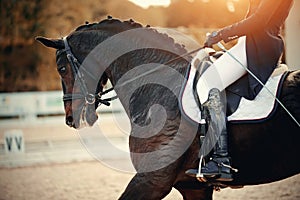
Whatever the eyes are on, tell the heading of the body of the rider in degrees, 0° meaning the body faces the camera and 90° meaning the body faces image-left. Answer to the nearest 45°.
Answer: approximately 90°

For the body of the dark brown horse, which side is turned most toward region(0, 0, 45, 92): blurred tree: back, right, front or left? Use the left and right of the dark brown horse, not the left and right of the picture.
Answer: right

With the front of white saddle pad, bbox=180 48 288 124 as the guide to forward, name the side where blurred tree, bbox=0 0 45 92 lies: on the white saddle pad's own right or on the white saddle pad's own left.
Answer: on the white saddle pad's own right

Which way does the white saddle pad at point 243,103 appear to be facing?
to the viewer's left

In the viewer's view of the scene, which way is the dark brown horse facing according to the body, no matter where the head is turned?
to the viewer's left
